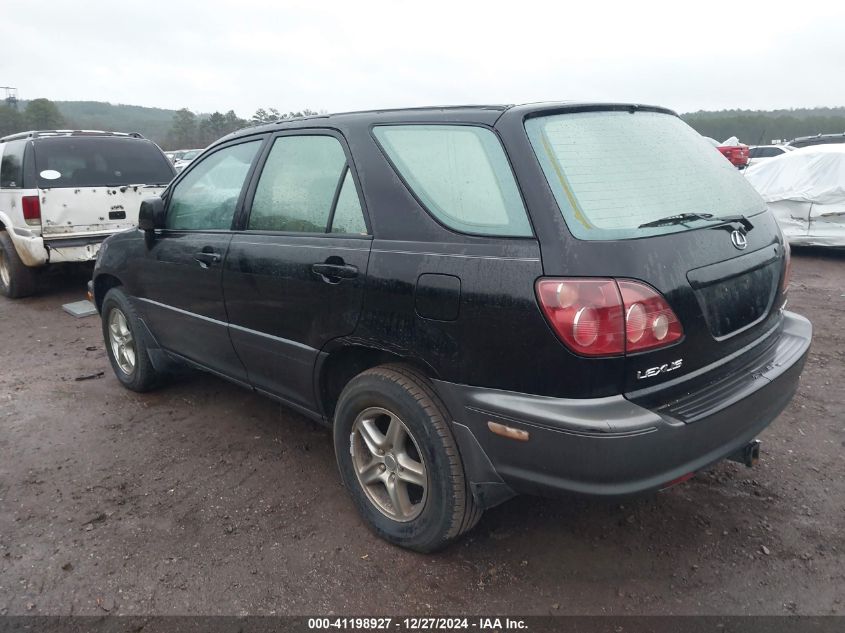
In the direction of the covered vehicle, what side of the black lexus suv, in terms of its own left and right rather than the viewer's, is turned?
right

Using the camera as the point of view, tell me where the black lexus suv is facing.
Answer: facing away from the viewer and to the left of the viewer

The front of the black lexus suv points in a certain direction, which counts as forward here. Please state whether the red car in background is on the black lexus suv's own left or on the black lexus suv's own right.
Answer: on the black lexus suv's own right

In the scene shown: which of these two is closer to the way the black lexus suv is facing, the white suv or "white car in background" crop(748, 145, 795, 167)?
the white suv

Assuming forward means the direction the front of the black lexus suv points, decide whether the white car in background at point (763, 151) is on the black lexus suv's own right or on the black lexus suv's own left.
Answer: on the black lexus suv's own right

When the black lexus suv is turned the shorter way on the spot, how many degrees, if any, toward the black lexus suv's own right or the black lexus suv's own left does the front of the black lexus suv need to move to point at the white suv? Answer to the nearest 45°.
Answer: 0° — it already faces it
